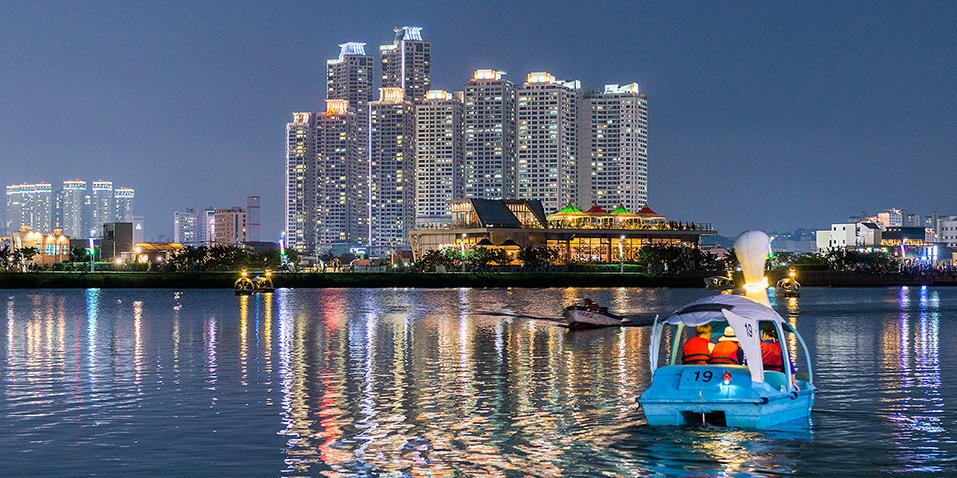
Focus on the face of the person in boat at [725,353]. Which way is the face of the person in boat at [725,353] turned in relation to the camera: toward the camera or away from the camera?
away from the camera

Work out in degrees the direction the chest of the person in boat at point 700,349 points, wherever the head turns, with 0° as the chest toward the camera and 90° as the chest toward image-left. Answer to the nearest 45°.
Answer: approximately 225°

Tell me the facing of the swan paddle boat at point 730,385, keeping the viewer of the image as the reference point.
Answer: facing away from the viewer and to the right of the viewer

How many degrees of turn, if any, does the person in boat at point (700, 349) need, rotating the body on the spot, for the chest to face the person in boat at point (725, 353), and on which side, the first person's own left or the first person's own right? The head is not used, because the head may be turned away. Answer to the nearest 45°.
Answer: approximately 45° to the first person's own right
